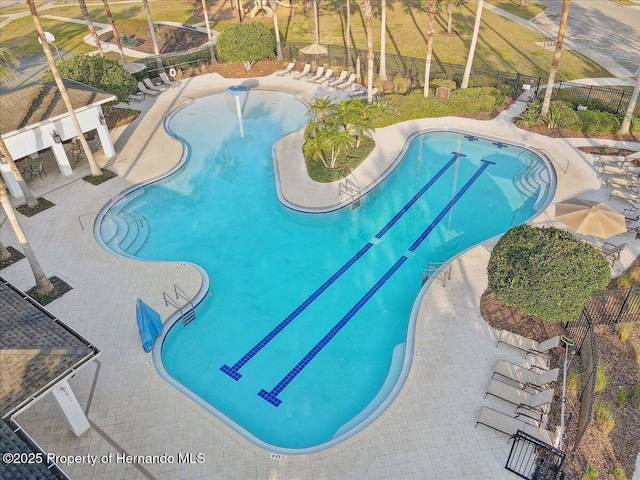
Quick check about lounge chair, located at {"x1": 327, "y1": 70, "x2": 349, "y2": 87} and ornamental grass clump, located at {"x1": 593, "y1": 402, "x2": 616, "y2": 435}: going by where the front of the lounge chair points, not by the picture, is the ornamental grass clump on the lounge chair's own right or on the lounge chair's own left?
on the lounge chair's own left

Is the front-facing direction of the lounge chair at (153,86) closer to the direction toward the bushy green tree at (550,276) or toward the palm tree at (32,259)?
the bushy green tree

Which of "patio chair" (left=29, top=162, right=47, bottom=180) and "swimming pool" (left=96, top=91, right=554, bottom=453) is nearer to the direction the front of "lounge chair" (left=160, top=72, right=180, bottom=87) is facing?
the swimming pool

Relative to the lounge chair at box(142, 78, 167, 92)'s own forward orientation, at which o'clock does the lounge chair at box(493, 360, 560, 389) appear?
the lounge chair at box(493, 360, 560, 389) is roughly at 1 o'clock from the lounge chair at box(142, 78, 167, 92).

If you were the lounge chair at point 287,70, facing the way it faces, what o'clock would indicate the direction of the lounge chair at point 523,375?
the lounge chair at point 523,375 is roughly at 10 o'clock from the lounge chair at point 287,70.

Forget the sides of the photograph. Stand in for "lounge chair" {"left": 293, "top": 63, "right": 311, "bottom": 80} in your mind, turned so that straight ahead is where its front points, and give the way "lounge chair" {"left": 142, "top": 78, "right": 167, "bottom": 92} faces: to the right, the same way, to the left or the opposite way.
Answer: to the left

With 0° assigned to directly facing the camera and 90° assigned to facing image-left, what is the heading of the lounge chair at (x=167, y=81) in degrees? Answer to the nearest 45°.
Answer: approximately 315°

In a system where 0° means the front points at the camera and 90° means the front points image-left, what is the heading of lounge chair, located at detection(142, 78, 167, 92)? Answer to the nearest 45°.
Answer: approximately 315°

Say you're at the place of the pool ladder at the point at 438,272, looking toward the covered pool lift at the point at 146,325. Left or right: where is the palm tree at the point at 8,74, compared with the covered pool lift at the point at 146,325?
right

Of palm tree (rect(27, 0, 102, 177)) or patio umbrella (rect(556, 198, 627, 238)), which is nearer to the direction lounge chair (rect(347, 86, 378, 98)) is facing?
the palm tree

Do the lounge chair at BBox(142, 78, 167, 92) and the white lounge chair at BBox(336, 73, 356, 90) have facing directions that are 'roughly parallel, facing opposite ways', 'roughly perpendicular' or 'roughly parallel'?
roughly perpendicular

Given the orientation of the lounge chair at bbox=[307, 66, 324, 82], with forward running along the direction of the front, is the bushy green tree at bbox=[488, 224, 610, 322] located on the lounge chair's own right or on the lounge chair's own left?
on the lounge chair's own left

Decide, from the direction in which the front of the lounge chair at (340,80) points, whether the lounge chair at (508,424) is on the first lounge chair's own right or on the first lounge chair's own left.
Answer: on the first lounge chair's own left
